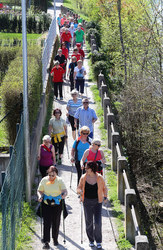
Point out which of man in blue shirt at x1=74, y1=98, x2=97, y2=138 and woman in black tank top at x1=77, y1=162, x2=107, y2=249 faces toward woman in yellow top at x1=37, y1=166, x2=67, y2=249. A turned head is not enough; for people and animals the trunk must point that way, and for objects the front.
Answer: the man in blue shirt

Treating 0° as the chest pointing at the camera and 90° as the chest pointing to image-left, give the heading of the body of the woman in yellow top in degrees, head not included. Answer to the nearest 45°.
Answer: approximately 0°

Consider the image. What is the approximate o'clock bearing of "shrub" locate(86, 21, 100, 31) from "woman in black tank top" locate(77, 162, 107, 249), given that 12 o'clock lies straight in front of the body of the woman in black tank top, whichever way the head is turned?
The shrub is roughly at 6 o'clock from the woman in black tank top.

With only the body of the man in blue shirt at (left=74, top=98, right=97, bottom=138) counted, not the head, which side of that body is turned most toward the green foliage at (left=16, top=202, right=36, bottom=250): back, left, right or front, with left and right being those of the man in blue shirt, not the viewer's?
front

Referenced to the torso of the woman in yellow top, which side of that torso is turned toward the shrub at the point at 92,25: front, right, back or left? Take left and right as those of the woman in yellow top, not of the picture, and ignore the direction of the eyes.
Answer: back

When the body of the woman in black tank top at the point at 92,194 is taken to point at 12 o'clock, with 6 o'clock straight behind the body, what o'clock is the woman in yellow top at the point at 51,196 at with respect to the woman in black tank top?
The woman in yellow top is roughly at 3 o'clock from the woman in black tank top.

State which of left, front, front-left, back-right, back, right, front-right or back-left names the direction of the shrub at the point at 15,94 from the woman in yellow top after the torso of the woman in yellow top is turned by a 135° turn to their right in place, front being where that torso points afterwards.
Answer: front-right

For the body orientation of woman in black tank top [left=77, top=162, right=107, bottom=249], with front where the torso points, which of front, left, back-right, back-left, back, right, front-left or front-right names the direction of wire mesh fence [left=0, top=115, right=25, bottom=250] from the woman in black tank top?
right
